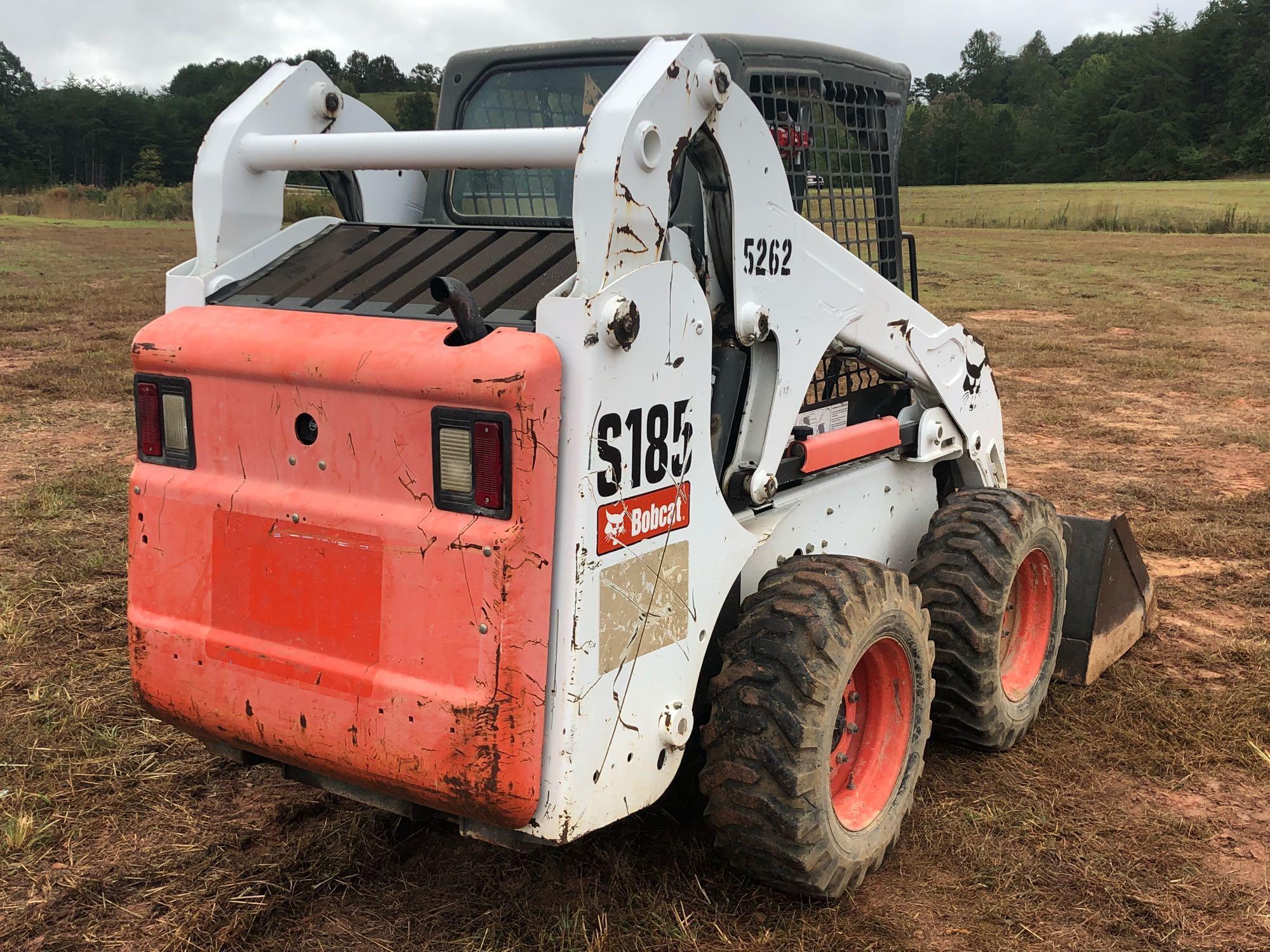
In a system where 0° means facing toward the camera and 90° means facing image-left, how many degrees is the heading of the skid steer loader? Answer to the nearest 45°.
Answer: approximately 225°

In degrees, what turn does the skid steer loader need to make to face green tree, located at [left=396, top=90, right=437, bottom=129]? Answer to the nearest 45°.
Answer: approximately 45° to its left
